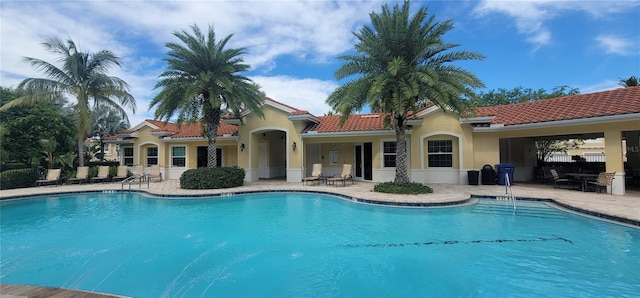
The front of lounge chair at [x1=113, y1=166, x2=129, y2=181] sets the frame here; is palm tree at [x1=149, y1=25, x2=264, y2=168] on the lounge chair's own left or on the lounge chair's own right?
on the lounge chair's own left

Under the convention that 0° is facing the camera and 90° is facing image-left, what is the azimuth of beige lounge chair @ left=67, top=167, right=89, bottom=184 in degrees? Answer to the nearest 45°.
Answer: approximately 45°

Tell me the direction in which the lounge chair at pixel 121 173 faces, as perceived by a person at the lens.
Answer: facing the viewer and to the left of the viewer

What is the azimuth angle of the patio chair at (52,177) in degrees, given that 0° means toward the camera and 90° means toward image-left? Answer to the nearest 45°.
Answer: approximately 45°

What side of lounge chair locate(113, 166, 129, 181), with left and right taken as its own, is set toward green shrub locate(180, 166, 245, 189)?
left

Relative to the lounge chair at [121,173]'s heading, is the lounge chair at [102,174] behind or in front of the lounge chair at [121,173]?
in front

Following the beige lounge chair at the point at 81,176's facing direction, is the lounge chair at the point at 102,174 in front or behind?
behind

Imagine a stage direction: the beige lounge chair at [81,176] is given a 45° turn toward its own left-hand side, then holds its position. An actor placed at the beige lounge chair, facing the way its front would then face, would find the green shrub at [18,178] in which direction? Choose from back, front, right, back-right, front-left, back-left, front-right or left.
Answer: right

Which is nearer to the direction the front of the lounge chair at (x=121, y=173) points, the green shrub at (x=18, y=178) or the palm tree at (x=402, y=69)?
the green shrub

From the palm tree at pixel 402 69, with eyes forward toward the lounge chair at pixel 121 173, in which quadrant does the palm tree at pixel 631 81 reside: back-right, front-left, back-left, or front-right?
back-right

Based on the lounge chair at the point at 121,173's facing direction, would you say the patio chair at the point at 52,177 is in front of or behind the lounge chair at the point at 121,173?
in front

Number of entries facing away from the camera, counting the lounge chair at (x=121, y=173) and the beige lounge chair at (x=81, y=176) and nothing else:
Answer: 0

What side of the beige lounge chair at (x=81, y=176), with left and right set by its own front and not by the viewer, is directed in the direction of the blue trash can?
left
